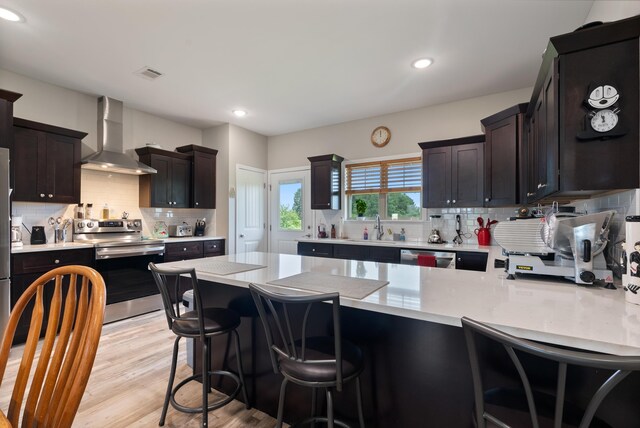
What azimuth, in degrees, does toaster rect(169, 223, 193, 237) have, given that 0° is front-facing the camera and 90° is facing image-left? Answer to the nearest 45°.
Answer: approximately 315°

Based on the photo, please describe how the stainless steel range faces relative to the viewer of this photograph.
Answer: facing the viewer and to the right of the viewer

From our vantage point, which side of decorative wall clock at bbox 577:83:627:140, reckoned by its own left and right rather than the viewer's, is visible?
front

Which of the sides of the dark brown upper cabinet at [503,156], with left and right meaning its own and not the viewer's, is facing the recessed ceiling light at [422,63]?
front

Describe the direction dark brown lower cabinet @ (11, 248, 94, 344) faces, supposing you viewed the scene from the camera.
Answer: facing the viewer

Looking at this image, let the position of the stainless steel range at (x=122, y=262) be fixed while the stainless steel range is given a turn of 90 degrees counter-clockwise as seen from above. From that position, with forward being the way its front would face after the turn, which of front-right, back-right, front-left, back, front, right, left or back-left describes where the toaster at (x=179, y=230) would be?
front

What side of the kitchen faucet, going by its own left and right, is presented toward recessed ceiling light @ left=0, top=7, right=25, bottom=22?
front
